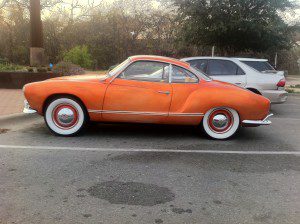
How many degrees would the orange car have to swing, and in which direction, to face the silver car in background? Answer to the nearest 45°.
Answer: approximately 135° to its right

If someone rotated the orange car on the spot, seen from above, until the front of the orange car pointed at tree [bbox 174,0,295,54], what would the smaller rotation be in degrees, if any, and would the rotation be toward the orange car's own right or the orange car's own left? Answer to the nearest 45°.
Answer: approximately 135° to the orange car's own right

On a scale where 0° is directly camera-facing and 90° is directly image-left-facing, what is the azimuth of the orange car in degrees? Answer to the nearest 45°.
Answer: approximately 90°

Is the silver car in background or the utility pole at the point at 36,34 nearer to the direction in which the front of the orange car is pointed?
the utility pole

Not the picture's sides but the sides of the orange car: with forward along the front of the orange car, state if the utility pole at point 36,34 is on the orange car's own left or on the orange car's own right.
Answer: on the orange car's own right

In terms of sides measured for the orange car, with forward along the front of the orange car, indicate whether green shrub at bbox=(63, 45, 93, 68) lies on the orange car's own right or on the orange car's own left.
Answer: on the orange car's own right

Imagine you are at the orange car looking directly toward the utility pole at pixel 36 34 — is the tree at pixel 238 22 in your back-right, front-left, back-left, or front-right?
front-right

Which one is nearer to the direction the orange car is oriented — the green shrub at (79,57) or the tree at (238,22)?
the green shrub

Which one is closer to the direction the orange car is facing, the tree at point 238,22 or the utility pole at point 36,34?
the utility pole

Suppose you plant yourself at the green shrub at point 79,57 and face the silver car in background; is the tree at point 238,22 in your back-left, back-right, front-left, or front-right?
front-left

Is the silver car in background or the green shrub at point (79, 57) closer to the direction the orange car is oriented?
the green shrub
